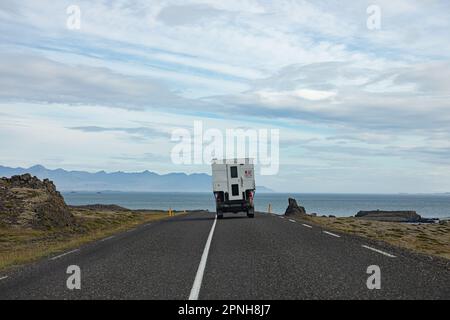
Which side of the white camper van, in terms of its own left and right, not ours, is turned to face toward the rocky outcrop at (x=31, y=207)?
left

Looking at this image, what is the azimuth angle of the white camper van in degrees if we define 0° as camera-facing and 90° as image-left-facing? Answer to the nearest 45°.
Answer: approximately 180°
